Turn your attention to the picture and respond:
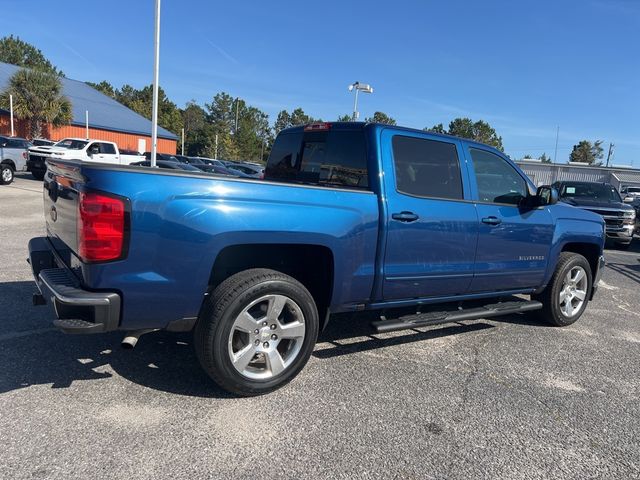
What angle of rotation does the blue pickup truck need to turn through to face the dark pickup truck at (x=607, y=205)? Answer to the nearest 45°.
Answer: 0° — it already faces it

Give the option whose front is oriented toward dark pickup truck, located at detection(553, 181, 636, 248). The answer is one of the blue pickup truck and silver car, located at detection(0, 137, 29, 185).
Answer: the blue pickup truck

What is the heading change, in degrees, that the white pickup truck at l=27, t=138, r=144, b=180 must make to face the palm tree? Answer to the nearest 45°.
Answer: approximately 135° to its right

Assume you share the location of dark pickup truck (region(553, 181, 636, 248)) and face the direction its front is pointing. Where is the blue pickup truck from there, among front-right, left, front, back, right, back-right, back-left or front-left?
front-right

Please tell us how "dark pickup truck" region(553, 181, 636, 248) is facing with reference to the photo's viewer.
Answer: facing the viewer and to the right of the viewer

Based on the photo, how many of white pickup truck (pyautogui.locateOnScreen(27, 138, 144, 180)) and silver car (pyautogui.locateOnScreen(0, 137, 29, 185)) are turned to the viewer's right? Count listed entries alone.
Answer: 0

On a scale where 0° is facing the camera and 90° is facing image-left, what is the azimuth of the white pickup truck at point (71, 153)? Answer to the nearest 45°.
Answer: approximately 45°

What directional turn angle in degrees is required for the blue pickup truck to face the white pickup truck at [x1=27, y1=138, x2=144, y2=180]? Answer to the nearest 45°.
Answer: approximately 90° to its left

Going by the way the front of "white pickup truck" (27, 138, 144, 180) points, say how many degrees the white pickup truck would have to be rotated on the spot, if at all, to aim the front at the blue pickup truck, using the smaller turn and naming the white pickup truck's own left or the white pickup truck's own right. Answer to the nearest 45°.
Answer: approximately 45° to the white pickup truck's own left

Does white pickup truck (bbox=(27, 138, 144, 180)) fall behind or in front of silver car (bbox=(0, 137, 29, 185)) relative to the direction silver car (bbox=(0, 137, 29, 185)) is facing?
behind
